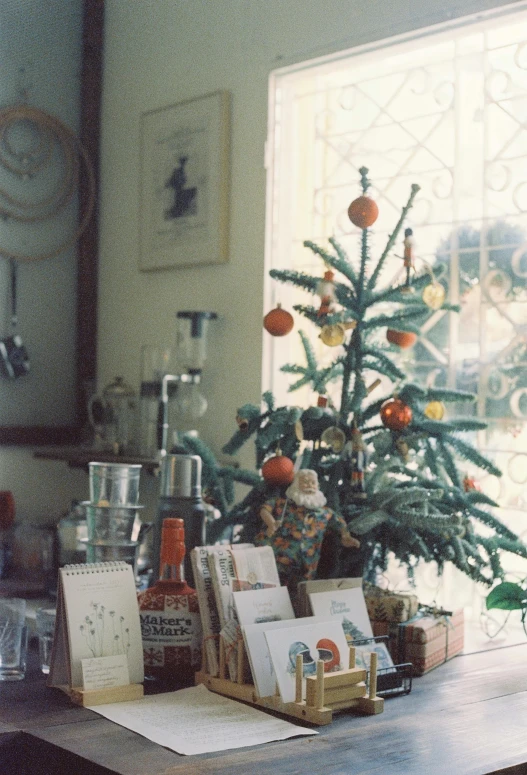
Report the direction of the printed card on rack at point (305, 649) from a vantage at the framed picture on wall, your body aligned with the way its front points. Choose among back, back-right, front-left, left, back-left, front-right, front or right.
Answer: front-left

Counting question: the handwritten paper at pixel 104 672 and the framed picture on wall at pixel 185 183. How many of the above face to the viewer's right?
0

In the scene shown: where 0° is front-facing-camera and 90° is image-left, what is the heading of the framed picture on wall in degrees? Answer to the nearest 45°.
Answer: approximately 45°

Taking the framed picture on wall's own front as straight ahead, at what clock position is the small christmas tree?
The small christmas tree is roughly at 10 o'clock from the framed picture on wall.

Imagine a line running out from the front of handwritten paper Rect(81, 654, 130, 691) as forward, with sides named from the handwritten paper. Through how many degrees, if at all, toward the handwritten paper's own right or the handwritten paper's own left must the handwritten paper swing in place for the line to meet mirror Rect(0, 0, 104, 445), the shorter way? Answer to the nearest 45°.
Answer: approximately 180°

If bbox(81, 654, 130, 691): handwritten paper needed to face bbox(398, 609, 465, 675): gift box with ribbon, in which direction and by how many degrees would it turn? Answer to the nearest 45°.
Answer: approximately 90° to its left

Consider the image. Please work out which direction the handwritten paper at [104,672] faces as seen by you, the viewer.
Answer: facing the viewer

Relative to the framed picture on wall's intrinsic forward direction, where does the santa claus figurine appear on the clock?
The santa claus figurine is roughly at 10 o'clock from the framed picture on wall.

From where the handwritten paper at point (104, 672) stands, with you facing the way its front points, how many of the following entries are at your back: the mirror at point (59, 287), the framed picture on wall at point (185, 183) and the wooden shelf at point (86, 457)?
3

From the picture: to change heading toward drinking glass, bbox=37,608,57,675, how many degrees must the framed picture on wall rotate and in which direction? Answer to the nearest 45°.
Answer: approximately 45° to its left

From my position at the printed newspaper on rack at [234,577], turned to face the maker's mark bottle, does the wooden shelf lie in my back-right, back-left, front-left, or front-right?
front-right

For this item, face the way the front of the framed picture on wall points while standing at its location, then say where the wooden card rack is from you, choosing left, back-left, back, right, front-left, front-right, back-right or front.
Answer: front-left

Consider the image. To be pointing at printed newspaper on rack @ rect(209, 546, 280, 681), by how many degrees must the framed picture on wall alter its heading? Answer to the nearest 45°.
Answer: approximately 45° to its left

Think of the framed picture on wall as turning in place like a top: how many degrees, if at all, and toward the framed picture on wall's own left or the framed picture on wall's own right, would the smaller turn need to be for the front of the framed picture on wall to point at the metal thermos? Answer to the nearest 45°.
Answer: approximately 45° to the framed picture on wall's own left

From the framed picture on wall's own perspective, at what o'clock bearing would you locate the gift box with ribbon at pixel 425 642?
The gift box with ribbon is roughly at 10 o'clock from the framed picture on wall.
